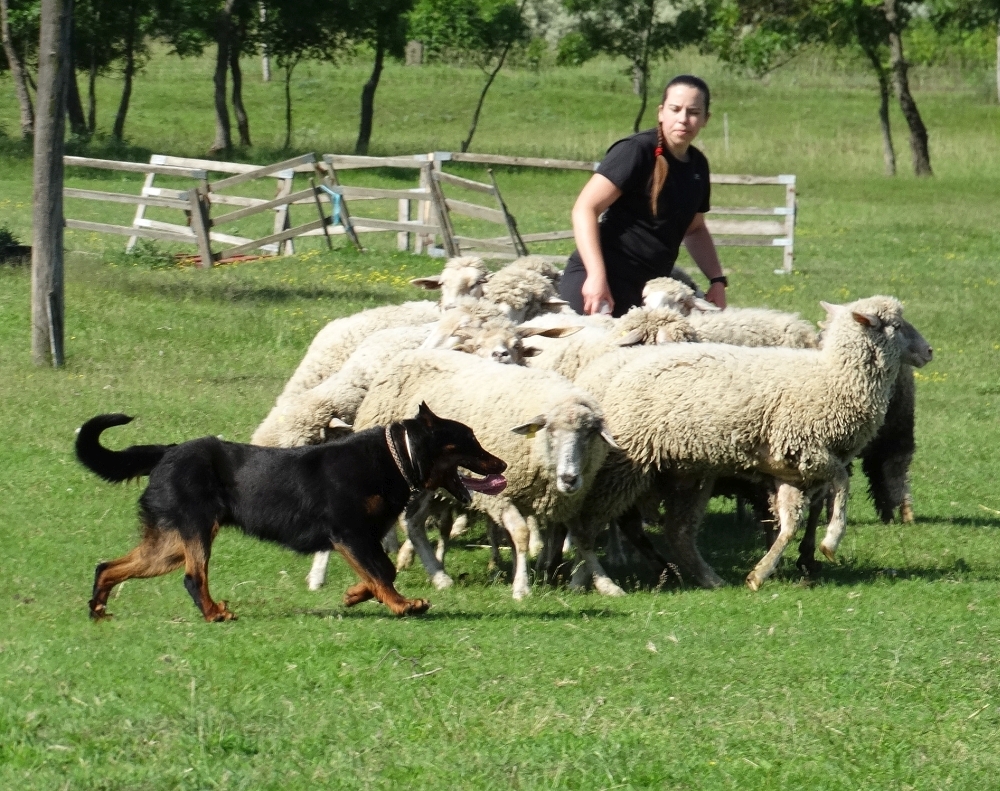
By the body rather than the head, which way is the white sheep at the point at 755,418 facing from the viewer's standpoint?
to the viewer's right

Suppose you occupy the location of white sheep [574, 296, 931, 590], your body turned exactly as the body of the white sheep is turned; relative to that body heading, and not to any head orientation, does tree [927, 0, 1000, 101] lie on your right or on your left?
on your left

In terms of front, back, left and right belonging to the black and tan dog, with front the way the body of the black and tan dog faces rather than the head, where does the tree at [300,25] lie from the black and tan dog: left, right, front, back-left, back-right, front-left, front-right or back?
left

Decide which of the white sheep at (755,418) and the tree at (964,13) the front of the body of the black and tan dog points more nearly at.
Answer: the white sheep

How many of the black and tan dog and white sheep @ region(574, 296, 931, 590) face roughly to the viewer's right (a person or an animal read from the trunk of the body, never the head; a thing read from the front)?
2

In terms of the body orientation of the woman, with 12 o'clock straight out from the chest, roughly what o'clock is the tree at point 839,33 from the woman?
The tree is roughly at 8 o'clock from the woman.

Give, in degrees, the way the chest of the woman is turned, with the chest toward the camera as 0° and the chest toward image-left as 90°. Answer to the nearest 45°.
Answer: approximately 315°

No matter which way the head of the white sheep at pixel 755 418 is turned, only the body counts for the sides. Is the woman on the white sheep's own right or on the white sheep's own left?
on the white sheep's own left

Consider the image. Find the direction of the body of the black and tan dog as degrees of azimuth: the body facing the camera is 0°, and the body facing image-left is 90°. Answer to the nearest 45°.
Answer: approximately 270°

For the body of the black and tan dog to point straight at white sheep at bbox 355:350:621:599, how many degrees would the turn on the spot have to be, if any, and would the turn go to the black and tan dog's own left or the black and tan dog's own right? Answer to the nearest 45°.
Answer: approximately 45° to the black and tan dog's own left

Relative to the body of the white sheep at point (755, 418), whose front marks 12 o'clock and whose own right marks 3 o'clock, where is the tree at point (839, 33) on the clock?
The tree is roughly at 9 o'clock from the white sheep.
